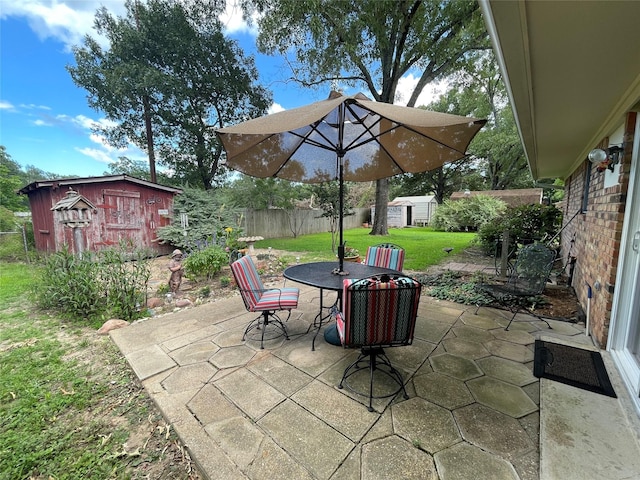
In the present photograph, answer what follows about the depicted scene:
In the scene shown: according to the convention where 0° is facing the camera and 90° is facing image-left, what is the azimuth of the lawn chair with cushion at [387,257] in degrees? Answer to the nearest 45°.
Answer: approximately 45°

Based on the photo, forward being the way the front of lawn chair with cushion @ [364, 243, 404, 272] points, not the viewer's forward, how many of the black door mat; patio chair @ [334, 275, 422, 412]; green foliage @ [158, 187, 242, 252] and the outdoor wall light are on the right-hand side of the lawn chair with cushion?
1

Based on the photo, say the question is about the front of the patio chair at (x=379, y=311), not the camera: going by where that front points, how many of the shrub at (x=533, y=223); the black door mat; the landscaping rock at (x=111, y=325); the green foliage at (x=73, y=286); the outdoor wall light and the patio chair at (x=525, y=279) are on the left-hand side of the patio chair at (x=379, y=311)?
2

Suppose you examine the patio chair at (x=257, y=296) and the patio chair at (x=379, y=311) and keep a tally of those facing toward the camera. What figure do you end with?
0

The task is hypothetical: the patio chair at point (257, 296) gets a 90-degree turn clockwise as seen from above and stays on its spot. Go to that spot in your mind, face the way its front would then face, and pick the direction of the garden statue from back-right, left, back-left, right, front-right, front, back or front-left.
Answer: back-right

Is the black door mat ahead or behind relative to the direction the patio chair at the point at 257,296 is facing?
ahead

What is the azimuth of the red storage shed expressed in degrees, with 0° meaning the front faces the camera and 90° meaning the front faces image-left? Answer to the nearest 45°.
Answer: approximately 0°

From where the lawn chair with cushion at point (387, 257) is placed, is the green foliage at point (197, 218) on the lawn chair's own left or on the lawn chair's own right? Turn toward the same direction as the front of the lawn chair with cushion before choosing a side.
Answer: on the lawn chair's own right

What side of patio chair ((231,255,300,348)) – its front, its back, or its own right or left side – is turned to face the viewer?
right

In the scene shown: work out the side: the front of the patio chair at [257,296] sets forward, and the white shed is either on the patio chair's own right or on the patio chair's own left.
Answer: on the patio chair's own left

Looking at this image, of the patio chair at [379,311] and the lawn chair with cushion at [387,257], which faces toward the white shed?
the patio chair

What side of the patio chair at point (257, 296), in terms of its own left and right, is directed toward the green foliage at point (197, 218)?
left

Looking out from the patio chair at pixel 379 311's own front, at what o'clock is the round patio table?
The round patio table is roughly at 11 o'clock from the patio chair.

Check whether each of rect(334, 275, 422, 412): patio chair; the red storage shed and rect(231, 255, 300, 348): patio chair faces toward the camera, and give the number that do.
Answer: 1

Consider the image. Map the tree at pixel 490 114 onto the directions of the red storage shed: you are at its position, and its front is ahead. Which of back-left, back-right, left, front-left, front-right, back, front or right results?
left

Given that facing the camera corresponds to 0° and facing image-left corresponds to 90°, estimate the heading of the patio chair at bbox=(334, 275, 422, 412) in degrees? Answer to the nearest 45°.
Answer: approximately 180°

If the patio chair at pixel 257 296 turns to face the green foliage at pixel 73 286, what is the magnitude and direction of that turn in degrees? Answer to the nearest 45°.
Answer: approximately 135° to its left
